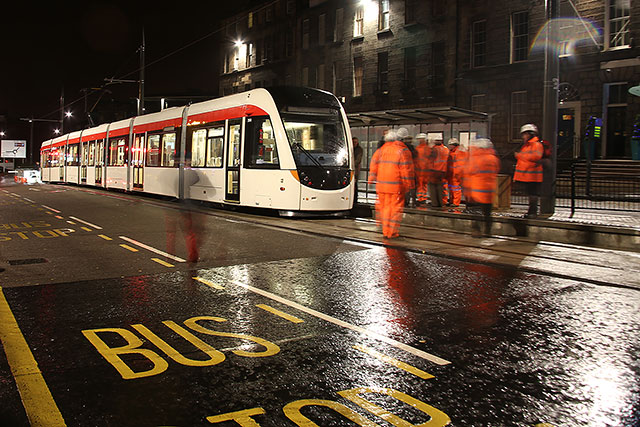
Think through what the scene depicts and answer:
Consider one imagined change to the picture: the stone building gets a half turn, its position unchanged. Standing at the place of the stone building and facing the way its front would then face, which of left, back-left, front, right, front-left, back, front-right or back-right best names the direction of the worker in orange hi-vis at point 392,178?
back-right

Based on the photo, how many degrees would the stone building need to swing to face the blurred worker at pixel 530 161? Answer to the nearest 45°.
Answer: approximately 45° to its left

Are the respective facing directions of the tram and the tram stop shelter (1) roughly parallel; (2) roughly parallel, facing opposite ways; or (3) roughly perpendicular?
roughly perpendicular

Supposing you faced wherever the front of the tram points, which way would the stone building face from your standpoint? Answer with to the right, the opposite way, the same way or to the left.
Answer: to the right

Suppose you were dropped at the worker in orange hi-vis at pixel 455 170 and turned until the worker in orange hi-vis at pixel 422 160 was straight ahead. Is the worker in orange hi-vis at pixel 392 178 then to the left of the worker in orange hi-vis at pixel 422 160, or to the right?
left

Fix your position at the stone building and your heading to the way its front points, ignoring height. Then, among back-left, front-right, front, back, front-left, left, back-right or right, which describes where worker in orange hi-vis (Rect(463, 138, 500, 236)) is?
front-left

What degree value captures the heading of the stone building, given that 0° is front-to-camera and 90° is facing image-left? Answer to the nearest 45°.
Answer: approximately 45°

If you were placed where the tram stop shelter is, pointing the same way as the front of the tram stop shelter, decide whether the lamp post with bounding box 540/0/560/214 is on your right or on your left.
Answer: on your left

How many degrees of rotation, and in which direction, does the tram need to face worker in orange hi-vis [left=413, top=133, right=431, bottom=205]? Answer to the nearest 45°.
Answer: approximately 45° to its left

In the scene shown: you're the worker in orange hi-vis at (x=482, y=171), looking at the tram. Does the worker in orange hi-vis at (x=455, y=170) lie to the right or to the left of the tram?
right

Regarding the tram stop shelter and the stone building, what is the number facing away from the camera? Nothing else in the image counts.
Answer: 0

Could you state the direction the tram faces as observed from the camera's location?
facing the viewer and to the right of the viewer

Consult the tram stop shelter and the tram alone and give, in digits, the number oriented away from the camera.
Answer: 0

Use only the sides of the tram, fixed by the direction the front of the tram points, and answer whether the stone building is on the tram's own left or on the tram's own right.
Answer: on the tram's own left
